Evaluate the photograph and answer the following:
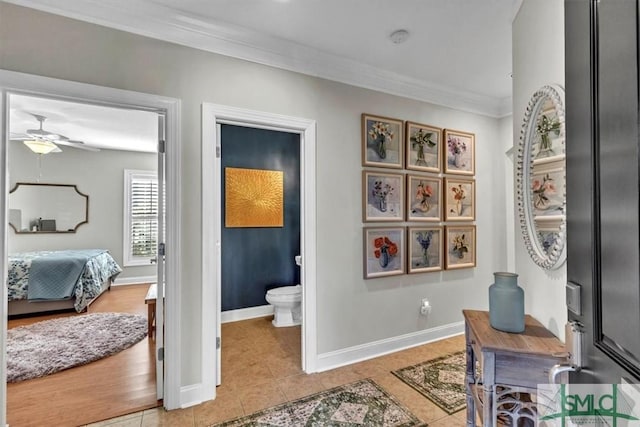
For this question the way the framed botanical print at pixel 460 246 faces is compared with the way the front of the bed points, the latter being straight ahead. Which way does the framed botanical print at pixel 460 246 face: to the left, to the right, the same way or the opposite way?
to the right

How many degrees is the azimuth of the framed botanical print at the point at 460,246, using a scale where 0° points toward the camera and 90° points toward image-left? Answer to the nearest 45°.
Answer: approximately 315°

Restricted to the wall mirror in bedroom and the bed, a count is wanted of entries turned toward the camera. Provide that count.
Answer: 1

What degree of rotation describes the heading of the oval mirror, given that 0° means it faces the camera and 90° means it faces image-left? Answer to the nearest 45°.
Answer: approximately 45°

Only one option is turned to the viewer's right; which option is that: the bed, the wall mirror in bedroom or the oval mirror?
the bed

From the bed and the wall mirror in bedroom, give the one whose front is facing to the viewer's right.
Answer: the bed

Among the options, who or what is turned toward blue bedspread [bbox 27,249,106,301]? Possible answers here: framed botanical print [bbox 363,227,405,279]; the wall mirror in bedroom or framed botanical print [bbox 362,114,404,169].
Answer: the wall mirror in bedroom

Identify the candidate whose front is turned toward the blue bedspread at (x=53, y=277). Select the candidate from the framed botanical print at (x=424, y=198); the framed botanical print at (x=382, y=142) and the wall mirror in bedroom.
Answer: the wall mirror in bedroom

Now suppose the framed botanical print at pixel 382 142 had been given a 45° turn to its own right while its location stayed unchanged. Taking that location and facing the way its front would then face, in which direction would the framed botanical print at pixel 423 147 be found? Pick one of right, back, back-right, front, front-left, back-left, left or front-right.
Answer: back-left

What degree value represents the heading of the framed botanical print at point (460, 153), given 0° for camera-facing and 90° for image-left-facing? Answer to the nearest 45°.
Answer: approximately 315°

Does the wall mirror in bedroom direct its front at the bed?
yes

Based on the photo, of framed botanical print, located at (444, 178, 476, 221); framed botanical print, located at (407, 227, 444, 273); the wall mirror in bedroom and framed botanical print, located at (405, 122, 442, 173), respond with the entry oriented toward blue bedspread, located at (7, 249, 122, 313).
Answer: the wall mirror in bedroom
